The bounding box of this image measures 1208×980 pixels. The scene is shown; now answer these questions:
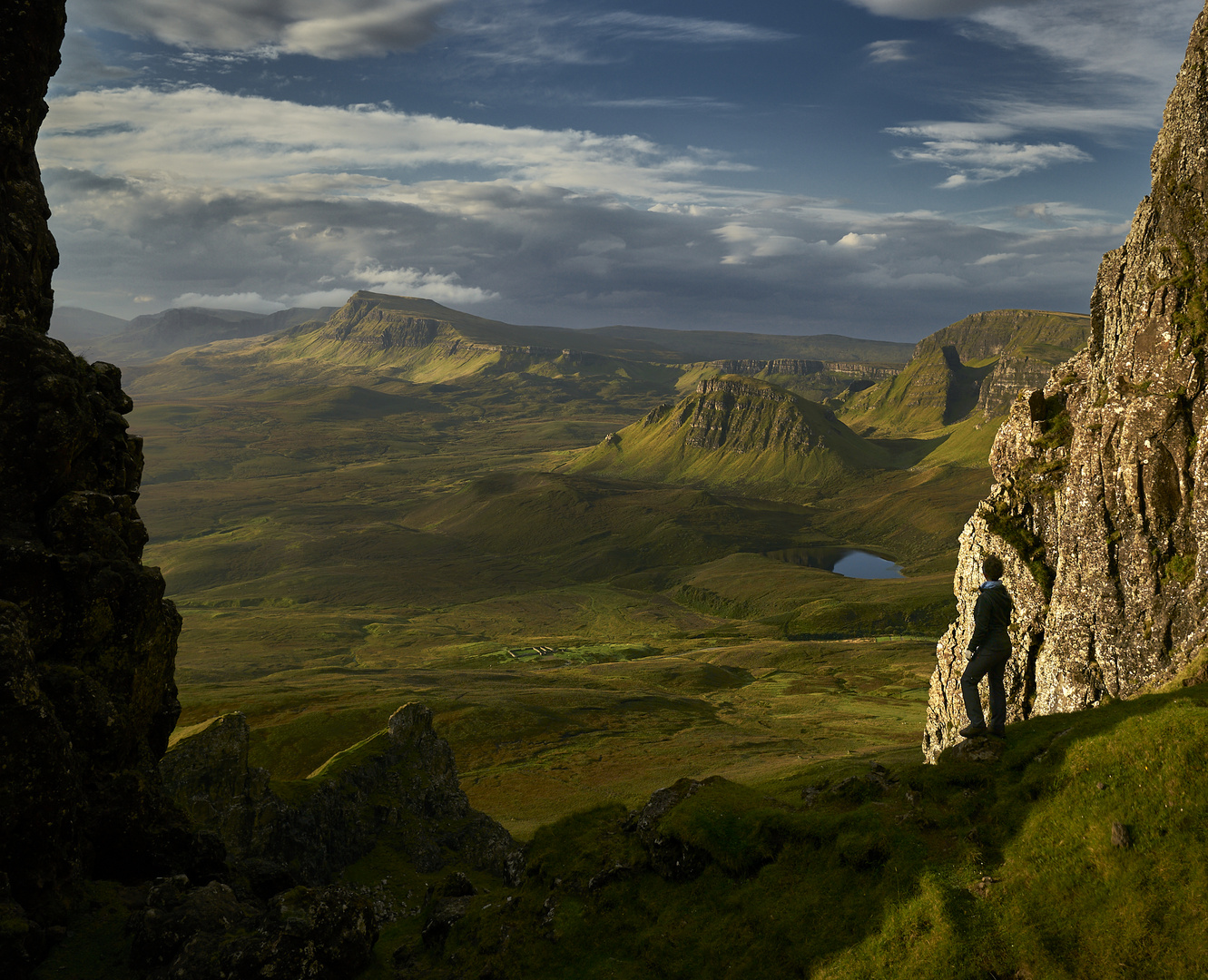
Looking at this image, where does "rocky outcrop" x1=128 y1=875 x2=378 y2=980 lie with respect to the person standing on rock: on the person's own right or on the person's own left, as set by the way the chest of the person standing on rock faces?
on the person's own left

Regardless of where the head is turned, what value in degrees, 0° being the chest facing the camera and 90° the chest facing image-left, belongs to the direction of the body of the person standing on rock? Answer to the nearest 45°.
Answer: approximately 135°

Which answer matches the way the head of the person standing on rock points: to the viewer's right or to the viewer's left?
to the viewer's left
